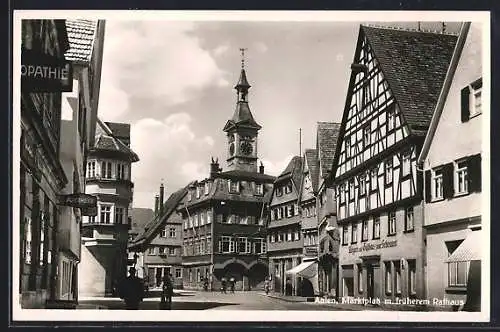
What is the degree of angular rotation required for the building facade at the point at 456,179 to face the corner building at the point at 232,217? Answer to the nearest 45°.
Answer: approximately 45° to its right

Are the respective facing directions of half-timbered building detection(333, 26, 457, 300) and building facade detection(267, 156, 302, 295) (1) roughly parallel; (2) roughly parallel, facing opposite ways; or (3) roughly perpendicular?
roughly parallel

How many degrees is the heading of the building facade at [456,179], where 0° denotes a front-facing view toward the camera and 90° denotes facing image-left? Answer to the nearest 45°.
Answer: approximately 45°

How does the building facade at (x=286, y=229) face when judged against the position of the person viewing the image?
facing the viewer and to the left of the viewer

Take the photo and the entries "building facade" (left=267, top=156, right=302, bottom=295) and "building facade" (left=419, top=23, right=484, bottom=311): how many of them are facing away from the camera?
0

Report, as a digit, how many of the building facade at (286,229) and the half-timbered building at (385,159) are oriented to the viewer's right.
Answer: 0
